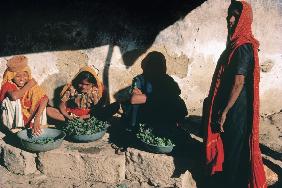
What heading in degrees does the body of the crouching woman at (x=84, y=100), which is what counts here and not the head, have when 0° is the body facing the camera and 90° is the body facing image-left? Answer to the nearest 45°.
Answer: approximately 0°

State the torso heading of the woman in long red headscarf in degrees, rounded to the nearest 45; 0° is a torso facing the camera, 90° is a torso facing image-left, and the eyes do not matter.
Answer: approximately 90°

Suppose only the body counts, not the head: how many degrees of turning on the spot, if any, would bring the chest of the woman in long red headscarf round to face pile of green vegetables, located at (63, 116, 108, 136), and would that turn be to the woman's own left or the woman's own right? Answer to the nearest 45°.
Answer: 0° — they already face it

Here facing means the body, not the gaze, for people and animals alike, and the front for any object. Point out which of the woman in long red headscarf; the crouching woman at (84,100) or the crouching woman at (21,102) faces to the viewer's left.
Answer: the woman in long red headscarf

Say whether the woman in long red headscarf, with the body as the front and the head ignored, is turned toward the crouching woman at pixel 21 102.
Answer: yes

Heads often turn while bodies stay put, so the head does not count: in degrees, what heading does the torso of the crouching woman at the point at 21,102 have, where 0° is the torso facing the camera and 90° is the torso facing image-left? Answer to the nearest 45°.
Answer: approximately 0°

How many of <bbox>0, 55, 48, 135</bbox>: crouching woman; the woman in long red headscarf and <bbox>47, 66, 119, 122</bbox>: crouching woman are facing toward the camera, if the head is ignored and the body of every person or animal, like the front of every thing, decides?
2

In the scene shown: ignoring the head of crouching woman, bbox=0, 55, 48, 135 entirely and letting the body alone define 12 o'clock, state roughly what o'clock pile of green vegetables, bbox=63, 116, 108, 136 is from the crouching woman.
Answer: The pile of green vegetables is roughly at 10 o'clock from the crouching woman.

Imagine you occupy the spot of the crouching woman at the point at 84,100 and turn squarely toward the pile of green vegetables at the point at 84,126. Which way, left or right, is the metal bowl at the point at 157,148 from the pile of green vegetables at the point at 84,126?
left

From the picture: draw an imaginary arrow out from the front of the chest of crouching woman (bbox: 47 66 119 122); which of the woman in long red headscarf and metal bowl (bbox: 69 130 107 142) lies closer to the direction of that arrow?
the metal bowl
